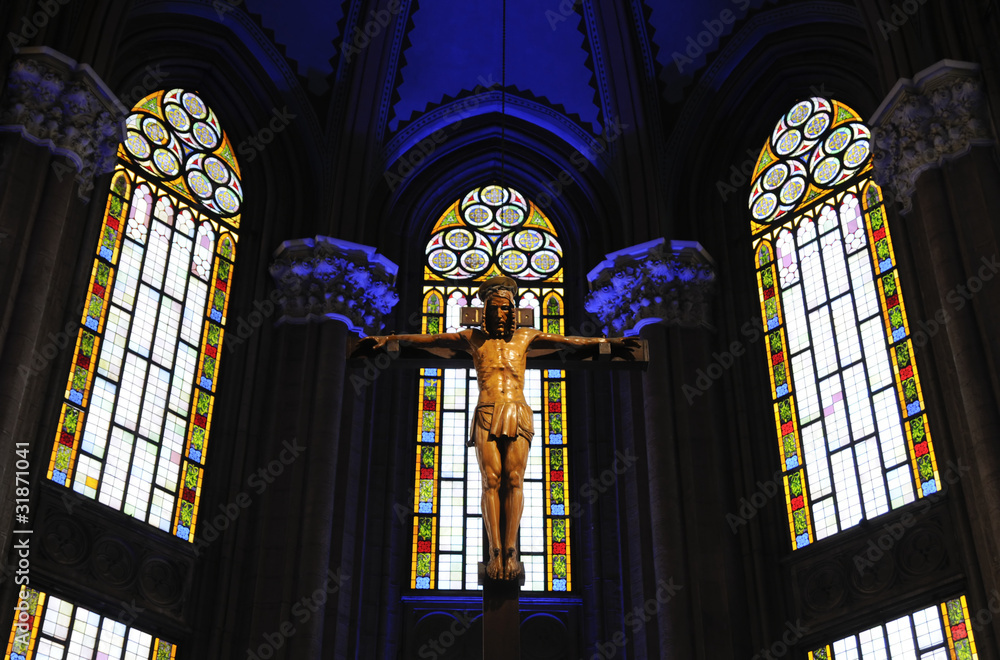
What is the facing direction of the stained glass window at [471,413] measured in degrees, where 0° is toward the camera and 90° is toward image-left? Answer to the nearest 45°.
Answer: approximately 0°

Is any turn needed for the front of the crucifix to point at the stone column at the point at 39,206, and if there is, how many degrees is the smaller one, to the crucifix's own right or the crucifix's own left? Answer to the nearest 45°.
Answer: approximately 135° to the crucifix's own right

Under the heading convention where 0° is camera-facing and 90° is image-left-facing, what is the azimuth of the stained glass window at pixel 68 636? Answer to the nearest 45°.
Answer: approximately 315°

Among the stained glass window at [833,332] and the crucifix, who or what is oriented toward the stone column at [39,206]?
the stained glass window

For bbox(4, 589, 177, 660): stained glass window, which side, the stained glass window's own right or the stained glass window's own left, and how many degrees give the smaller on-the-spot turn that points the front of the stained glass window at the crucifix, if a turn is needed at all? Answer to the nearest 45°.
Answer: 0° — it already faces it

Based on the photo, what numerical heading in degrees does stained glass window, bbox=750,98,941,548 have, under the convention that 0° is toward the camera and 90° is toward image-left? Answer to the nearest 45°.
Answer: approximately 45°

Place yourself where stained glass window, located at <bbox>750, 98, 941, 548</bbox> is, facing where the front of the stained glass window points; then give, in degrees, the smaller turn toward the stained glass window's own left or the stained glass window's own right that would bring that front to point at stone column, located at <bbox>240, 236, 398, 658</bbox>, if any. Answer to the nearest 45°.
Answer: approximately 45° to the stained glass window's own right

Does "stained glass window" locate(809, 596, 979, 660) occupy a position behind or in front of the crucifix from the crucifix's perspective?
behind

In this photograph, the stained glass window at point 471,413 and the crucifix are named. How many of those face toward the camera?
2

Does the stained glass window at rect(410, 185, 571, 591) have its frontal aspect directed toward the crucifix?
yes
